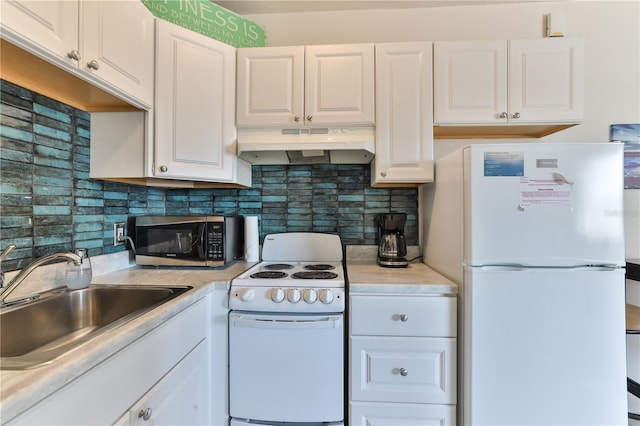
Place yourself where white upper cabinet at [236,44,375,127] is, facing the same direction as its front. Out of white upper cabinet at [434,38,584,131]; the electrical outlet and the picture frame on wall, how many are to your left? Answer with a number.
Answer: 2

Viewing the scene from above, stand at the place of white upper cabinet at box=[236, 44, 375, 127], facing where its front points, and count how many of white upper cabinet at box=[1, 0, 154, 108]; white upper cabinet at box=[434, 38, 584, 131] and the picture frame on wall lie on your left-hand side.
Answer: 2

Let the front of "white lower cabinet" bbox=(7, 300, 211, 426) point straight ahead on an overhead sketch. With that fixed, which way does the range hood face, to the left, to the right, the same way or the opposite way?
to the right

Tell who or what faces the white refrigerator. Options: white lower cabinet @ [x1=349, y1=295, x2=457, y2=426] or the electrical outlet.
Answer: the electrical outlet

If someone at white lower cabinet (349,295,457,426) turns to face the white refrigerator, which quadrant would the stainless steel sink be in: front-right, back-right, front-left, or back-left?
back-right

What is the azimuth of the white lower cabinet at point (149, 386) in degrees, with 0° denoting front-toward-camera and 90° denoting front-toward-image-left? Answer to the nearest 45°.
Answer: approximately 315°

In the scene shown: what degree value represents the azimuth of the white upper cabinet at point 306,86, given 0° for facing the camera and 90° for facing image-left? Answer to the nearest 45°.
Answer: approximately 0°

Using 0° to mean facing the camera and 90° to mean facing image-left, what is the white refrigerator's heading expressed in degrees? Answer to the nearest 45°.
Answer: approximately 0°
